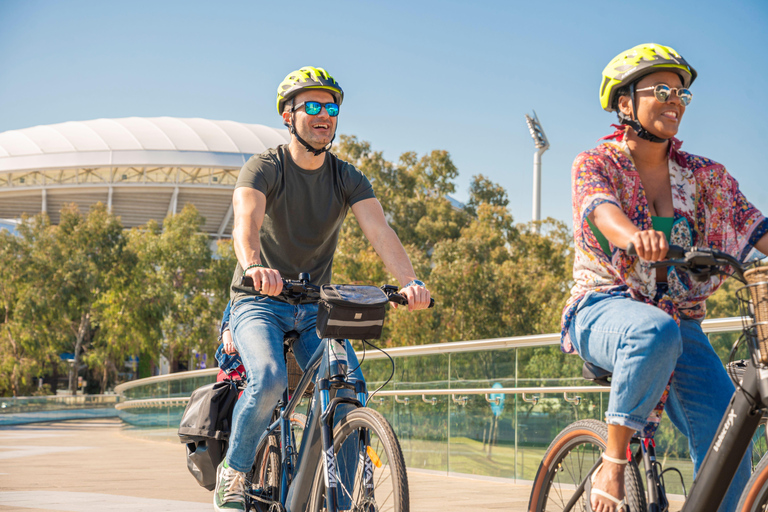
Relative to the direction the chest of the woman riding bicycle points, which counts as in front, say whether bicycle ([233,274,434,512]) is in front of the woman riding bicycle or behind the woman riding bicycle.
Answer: behind
